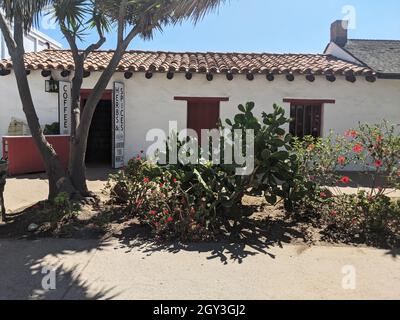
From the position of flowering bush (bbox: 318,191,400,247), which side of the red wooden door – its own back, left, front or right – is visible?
front

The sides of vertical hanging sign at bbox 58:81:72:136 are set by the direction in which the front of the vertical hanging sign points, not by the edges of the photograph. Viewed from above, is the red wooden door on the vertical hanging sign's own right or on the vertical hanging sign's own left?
on the vertical hanging sign's own left

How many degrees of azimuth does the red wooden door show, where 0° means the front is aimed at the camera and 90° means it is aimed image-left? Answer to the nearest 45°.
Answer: approximately 0°

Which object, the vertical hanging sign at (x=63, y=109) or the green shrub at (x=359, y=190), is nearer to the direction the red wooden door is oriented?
the green shrub

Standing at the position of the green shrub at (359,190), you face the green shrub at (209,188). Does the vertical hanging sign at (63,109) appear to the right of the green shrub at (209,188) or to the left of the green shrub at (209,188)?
right

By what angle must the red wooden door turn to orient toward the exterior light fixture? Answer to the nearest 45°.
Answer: approximately 90° to its right

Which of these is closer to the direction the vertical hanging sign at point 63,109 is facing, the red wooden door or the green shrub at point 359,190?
the green shrub

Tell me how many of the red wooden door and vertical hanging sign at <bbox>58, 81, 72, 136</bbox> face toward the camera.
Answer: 2

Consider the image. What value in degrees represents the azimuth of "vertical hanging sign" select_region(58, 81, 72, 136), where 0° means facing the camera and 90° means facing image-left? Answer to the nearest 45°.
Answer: approximately 0°

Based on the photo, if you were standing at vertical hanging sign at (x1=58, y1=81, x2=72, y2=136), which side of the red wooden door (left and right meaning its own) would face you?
right

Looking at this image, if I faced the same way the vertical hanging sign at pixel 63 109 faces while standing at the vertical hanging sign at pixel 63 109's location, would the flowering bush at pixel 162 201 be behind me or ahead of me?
ahead
